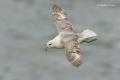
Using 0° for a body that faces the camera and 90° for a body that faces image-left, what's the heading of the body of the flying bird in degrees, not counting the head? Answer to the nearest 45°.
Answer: approximately 90°
